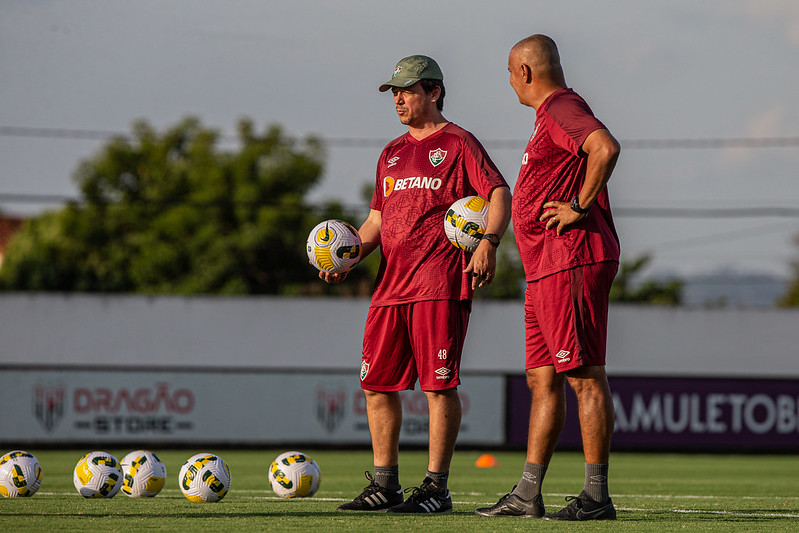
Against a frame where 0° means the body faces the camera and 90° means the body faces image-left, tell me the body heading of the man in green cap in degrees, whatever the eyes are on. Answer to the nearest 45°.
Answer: approximately 45°

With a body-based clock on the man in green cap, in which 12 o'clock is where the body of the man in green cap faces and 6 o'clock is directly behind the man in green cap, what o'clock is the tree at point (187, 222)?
The tree is roughly at 4 o'clock from the man in green cap.

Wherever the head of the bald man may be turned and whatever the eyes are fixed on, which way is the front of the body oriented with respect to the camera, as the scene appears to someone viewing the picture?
to the viewer's left

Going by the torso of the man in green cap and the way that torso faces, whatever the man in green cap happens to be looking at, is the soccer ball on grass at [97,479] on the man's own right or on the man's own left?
on the man's own right

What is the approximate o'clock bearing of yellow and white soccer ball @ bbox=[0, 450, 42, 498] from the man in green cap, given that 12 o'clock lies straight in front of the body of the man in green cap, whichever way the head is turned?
The yellow and white soccer ball is roughly at 2 o'clock from the man in green cap.

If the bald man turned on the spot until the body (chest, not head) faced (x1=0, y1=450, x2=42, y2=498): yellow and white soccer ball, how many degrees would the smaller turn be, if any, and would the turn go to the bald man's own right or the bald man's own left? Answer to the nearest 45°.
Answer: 0° — they already face it

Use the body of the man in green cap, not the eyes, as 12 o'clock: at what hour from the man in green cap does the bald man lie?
The bald man is roughly at 9 o'clock from the man in green cap.
